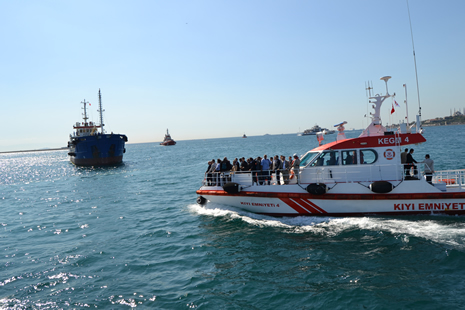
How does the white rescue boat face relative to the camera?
to the viewer's left

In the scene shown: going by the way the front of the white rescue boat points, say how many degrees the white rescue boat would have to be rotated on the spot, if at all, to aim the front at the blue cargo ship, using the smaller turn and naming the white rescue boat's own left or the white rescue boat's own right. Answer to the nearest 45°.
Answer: approximately 45° to the white rescue boat's own right
